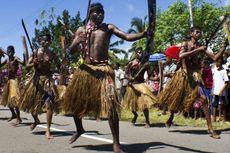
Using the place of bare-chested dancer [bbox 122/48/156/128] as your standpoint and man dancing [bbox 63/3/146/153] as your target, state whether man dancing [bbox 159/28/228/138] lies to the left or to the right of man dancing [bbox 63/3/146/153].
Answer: left

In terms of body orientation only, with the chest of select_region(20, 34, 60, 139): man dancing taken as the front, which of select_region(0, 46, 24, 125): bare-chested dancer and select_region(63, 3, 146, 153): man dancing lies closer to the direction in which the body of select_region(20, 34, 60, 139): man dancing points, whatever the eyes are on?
the man dancing

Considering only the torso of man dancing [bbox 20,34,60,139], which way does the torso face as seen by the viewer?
toward the camera

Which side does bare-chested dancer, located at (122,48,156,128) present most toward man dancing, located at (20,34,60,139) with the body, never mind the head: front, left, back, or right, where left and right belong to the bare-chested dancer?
right

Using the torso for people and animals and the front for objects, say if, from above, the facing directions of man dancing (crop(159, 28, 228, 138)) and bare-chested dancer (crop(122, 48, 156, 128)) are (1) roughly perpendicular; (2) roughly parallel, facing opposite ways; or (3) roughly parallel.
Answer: roughly parallel

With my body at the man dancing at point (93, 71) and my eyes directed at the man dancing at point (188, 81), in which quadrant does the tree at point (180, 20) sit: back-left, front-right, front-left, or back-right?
front-left

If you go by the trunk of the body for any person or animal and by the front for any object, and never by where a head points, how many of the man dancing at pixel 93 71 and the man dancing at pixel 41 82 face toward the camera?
2

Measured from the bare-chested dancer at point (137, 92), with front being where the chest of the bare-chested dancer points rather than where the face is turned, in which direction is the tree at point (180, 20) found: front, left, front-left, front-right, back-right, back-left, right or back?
back-left

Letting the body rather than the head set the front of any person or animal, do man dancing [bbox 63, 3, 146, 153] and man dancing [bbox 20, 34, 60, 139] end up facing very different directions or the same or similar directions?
same or similar directions
